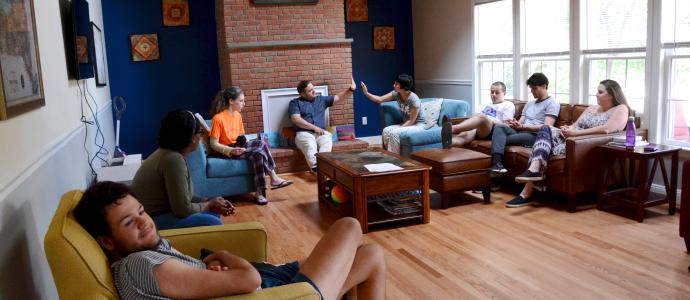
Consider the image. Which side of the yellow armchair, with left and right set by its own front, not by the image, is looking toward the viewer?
right

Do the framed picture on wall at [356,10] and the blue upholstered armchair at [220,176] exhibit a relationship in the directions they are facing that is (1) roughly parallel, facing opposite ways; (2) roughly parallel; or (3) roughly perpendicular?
roughly perpendicular

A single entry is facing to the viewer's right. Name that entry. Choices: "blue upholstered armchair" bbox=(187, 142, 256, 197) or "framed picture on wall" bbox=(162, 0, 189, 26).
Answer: the blue upholstered armchair

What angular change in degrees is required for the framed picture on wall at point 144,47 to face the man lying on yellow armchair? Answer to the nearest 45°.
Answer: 0° — it already faces them

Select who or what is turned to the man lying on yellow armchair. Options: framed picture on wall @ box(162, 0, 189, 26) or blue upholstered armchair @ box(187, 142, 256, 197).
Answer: the framed picture on wall

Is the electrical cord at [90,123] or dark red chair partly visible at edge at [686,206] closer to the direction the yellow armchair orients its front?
the dark red chair partly visible at edge

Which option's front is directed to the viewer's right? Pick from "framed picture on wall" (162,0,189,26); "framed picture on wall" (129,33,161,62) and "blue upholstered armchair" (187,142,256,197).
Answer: the blue upholstered armchair

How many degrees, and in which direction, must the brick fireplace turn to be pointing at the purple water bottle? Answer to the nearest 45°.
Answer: approximately 45° to its left

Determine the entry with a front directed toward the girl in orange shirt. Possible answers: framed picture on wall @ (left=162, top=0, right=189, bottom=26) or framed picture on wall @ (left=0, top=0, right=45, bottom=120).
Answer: framed picture on wall @ (left=162, top=0, right=189, bottom=26)

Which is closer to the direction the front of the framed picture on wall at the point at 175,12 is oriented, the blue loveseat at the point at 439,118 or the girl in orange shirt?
the girl in orange shirt

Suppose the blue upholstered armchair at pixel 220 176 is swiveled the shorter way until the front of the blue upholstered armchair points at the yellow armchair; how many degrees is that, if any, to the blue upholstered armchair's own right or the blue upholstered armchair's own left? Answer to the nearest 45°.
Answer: approximately 90° to the blue upholstered armchair's own right

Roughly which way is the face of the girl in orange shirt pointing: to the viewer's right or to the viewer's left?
to the viewer's right

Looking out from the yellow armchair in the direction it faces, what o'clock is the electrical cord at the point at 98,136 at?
The electrical cord is roughly at 9 o'clock from the yellow armchair.

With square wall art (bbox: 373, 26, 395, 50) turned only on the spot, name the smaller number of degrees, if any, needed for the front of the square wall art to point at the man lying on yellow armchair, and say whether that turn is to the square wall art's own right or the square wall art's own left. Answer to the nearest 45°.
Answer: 0° — it already faces them
